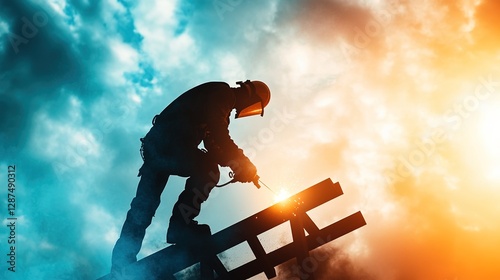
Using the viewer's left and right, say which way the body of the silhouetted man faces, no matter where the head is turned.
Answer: facing to the right of the viewer

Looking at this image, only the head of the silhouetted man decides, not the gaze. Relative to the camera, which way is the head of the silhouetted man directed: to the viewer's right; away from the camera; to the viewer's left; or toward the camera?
to the viewer's right
